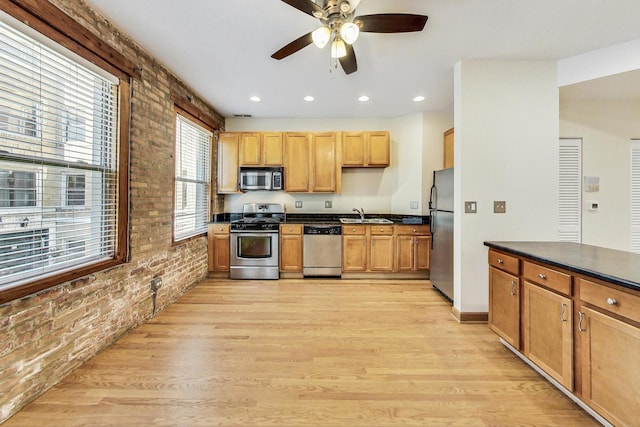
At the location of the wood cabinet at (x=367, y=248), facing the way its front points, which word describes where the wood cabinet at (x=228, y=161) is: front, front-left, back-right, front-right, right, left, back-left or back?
right

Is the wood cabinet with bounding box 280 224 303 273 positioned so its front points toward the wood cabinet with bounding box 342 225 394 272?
no

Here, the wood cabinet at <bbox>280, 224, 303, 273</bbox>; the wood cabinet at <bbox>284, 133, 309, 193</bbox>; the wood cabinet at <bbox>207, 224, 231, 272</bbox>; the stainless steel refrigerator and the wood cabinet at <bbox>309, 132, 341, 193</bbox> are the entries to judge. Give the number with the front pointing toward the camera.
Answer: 4

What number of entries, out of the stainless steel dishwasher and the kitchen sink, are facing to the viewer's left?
0

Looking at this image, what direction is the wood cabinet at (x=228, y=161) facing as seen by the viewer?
toward the camera

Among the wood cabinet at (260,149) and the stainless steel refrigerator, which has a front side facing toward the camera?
the wood cabinet

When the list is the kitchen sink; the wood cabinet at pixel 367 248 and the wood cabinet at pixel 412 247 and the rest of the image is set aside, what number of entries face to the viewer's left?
0

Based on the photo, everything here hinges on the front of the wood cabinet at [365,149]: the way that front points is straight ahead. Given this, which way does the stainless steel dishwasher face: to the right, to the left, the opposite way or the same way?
the same way

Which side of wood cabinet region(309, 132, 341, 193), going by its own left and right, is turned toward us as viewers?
front

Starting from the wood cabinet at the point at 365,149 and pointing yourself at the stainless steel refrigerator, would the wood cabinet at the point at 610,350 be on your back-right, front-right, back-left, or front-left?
front-right

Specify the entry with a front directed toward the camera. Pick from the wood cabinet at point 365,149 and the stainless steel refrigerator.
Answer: the wood cabinet

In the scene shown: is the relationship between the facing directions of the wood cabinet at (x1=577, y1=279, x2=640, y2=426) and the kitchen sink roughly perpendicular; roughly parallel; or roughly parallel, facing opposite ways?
roughly perpendicular

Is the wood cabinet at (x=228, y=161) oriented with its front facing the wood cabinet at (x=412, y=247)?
no

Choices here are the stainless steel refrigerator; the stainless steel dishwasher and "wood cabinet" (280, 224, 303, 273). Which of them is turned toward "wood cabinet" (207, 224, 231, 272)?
the stainless steel refrigerator

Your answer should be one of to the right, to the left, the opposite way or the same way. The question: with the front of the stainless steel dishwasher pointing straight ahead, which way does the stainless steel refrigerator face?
to the right

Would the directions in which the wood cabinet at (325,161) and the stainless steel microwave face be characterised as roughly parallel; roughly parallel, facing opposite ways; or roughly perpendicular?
roughly parallel

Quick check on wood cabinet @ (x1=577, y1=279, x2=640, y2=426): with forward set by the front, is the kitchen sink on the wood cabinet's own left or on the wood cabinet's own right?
on the wood cabinet's own right

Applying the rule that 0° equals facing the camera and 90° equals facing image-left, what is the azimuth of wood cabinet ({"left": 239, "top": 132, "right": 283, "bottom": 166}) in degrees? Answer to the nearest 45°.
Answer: approximately 0°

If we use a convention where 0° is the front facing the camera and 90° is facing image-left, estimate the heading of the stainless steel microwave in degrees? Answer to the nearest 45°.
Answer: approximately 0°

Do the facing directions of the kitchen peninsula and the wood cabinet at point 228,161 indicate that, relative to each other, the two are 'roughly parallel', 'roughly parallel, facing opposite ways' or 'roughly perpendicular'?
roughly perpendicular

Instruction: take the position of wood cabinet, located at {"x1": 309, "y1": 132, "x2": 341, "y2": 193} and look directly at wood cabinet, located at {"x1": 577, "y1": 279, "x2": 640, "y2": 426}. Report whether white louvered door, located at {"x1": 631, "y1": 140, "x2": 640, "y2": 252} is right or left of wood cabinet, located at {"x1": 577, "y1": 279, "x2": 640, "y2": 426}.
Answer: left
